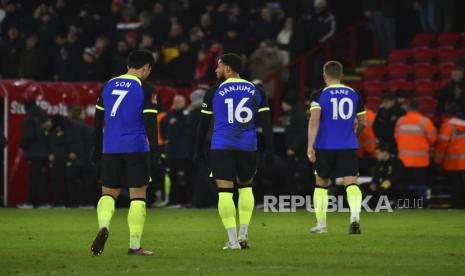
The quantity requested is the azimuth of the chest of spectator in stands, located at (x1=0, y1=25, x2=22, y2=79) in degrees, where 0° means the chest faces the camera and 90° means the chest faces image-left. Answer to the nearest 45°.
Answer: approximately 0°

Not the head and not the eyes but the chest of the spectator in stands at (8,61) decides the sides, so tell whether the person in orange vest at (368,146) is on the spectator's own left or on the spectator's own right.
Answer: on the spectator's own left

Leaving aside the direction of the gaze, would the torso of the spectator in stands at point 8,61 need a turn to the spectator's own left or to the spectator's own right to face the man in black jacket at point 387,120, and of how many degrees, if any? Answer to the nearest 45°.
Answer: approximately 45° to the spectator's own left

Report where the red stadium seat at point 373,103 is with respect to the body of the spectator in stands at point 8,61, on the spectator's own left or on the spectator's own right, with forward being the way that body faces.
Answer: on the spectator's own left

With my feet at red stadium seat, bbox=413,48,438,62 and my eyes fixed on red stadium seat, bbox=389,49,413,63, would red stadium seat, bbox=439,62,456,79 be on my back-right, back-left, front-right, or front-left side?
back-left

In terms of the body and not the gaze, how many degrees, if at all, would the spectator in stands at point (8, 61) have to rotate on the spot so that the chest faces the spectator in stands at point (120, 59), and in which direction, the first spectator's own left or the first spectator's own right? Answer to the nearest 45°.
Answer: approximately 45° to the first spectator's own left
